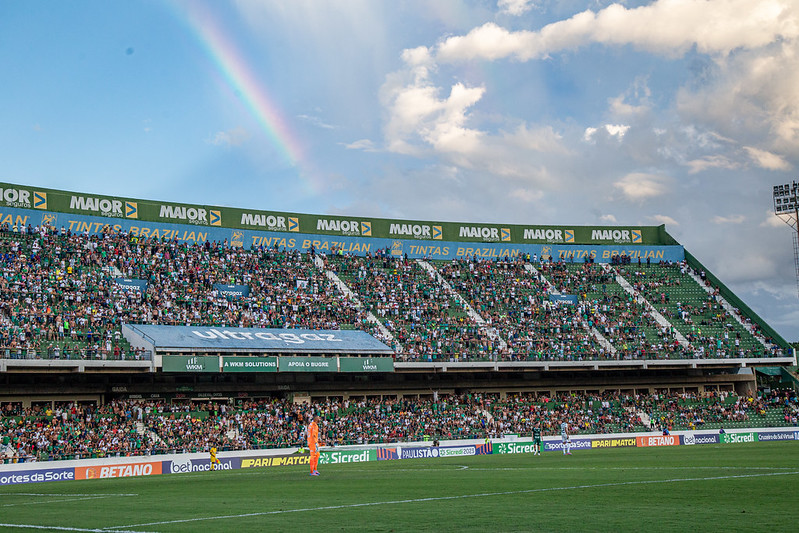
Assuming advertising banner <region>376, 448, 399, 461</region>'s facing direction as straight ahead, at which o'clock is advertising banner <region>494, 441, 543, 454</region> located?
advertising banner <region>494, 441, 543, 454</region> is roughly at 8 o'clock from advertising banner <region>376, 448, 399, 461</region>.

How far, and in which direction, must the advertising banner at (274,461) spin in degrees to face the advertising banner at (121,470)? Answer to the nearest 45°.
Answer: approximately 45° to its right

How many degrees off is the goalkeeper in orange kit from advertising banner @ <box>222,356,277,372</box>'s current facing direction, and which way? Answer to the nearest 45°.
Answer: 0° — it already faces them

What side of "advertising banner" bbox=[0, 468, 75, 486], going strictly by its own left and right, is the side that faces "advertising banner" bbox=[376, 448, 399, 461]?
left

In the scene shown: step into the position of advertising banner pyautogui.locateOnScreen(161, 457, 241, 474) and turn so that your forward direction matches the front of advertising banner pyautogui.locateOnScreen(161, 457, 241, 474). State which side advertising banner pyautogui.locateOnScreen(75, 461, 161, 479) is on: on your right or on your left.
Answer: on your right

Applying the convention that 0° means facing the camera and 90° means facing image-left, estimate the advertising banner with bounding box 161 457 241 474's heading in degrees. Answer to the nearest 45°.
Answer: approximately 0°

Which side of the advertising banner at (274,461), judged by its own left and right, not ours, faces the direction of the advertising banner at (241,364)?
back

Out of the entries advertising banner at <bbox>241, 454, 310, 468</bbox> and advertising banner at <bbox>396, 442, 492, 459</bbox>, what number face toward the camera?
2
